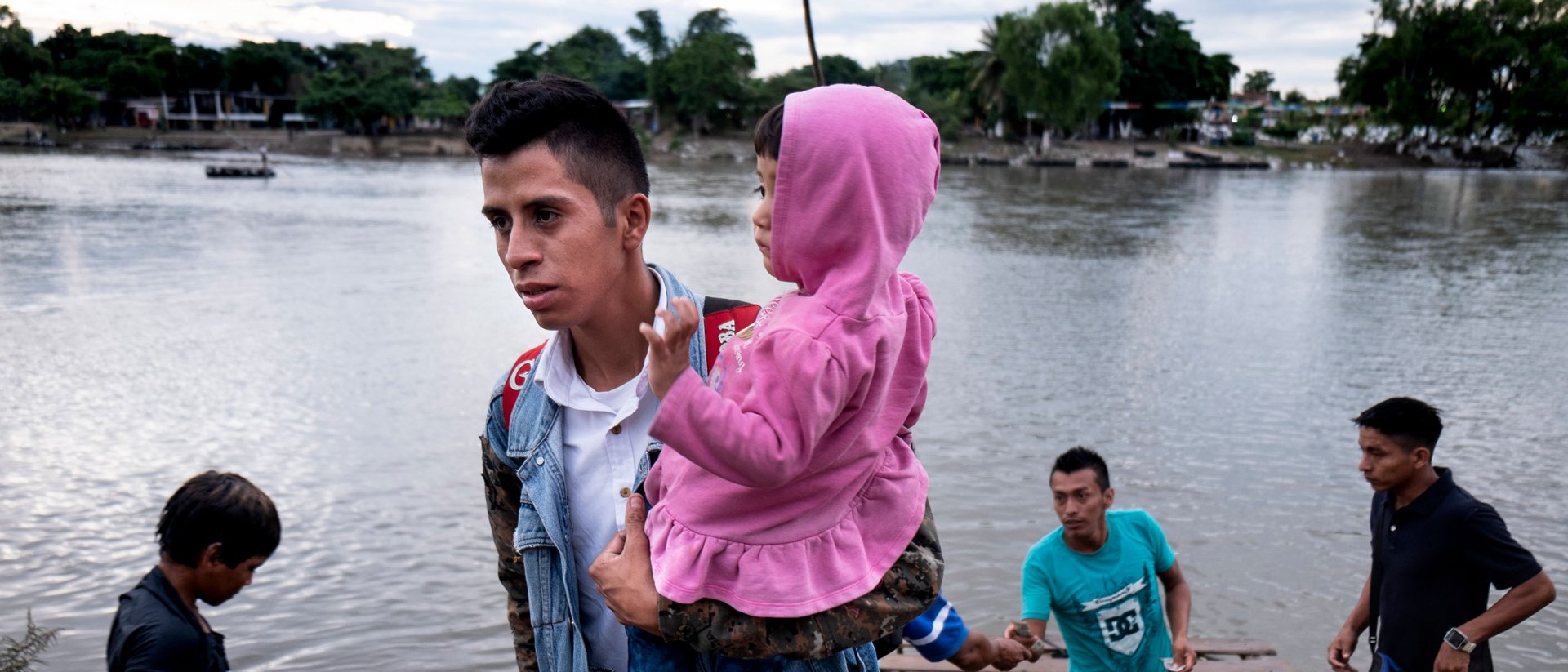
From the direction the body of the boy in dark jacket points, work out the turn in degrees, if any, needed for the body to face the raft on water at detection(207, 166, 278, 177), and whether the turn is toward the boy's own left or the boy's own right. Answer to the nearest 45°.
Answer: approximately 90° to the boy's own left

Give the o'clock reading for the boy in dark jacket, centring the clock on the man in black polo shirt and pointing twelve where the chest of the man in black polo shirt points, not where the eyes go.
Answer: The boy in dark jacket is roughly at 12 o'clock from the man in black polo shirt.

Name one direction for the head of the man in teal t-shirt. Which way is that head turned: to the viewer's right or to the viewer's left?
to the viewer's left

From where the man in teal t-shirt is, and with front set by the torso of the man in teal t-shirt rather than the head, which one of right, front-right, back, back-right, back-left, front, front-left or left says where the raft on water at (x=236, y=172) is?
back-right

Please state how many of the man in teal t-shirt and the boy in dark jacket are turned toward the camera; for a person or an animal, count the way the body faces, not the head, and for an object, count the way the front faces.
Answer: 1

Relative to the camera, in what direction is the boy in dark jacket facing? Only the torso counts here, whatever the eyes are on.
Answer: to the viewer's right

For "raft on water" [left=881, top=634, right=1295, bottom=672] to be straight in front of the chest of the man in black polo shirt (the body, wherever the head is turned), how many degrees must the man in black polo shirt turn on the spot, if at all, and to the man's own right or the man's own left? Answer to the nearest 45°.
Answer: approximately 90° to the man's own right

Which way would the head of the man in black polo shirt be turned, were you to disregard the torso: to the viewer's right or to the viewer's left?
to the viewer's left

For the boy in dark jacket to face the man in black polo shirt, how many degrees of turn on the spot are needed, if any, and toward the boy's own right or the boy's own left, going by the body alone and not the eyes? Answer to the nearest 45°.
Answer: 0° — they already face them

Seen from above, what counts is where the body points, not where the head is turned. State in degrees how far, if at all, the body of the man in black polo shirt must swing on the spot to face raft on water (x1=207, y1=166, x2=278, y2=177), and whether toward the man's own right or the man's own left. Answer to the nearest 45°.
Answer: approximately 90° to the man's own right

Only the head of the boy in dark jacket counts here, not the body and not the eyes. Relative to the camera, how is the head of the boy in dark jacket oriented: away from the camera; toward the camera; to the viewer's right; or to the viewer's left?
to the viewer's right
